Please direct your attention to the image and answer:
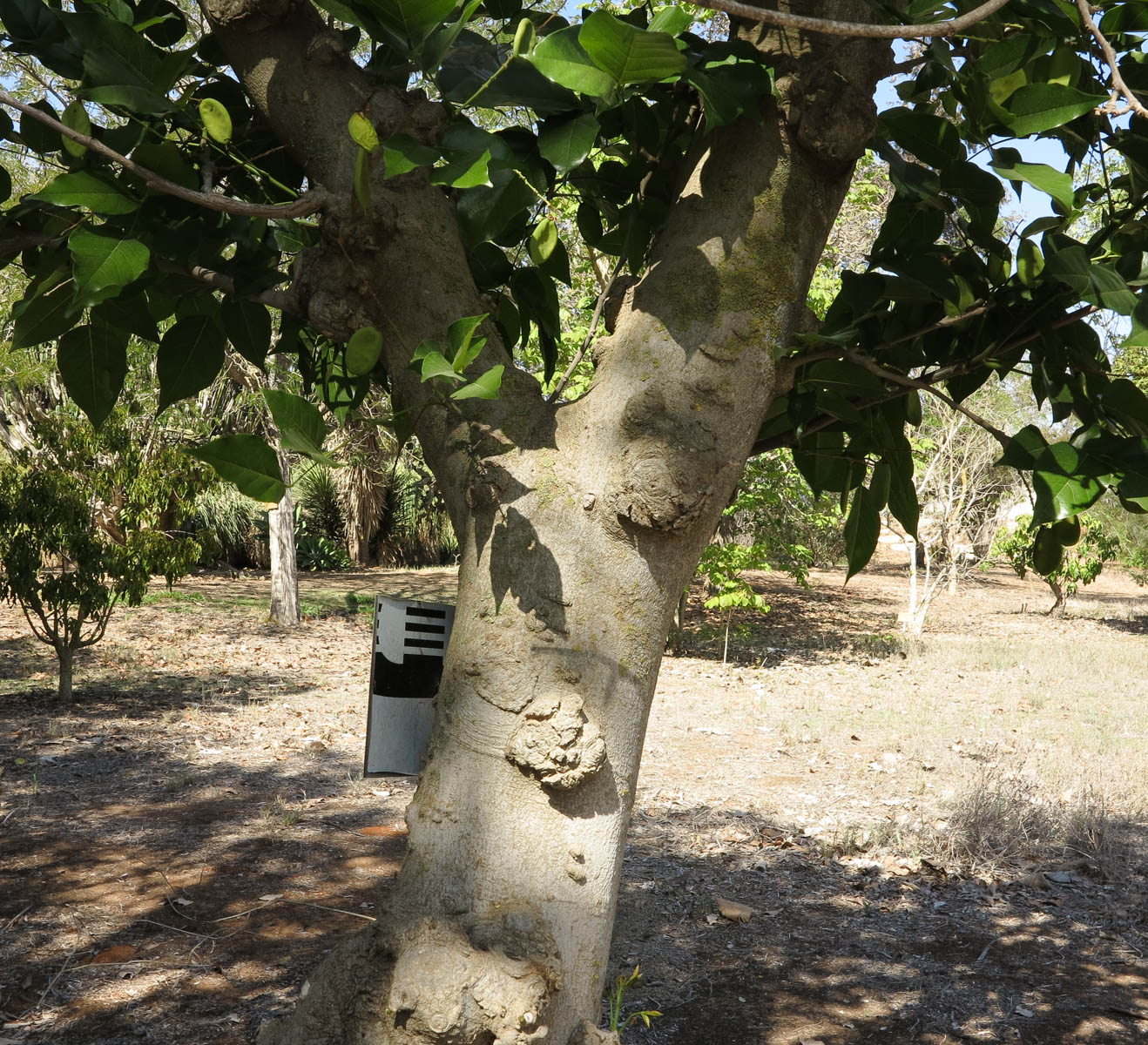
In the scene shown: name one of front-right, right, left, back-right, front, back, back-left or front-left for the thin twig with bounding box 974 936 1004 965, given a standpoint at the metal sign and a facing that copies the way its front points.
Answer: back-left

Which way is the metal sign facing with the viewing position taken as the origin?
facing the viewer

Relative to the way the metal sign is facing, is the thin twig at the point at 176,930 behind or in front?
in front

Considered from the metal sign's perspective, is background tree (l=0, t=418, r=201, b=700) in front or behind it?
behind
